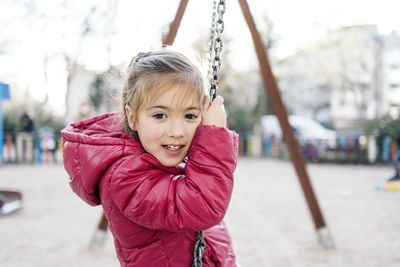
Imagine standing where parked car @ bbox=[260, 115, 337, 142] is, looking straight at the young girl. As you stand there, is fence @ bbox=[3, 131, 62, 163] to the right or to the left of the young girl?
right

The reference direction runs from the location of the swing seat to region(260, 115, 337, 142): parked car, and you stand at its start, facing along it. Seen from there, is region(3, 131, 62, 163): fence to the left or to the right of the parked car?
left

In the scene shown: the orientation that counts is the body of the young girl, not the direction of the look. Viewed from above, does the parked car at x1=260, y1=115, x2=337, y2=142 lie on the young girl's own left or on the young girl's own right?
on the young girl's own left

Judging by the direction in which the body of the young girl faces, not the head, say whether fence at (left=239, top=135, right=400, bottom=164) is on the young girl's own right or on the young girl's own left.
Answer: on the young girl's own left
